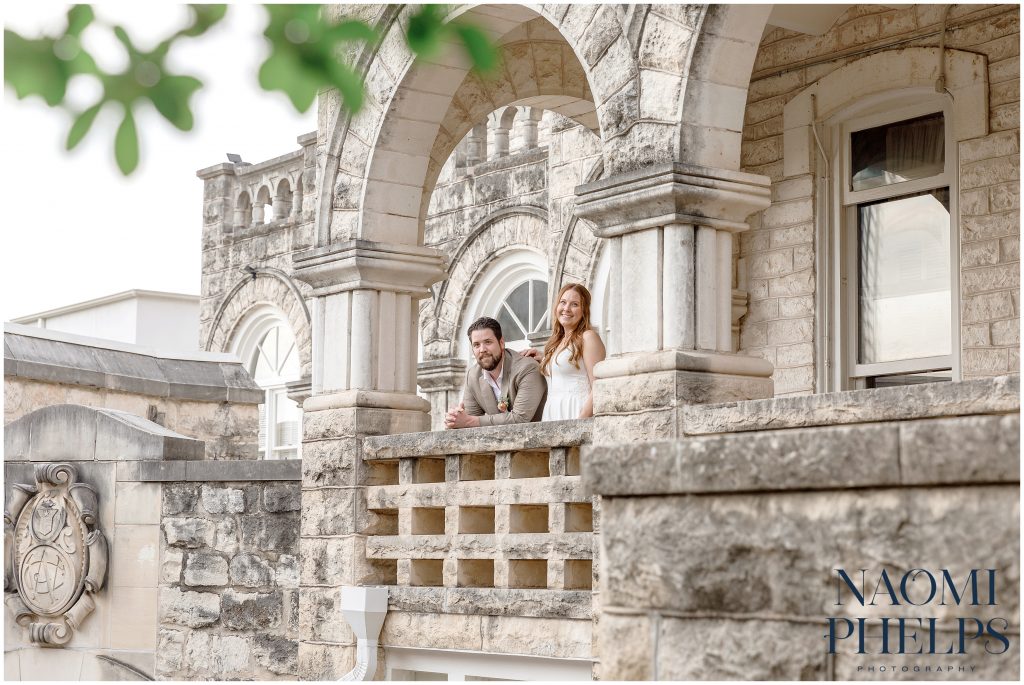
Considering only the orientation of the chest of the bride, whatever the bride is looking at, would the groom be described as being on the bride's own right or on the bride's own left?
on the bride's own right

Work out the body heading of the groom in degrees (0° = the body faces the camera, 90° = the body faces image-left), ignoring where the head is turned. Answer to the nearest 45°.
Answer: approximately 45°

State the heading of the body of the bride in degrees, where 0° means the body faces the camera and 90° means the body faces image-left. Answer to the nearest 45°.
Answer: approximately 45°

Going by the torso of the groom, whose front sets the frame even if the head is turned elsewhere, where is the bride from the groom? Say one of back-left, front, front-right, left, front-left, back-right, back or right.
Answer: left

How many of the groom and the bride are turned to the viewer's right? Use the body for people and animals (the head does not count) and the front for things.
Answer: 0
